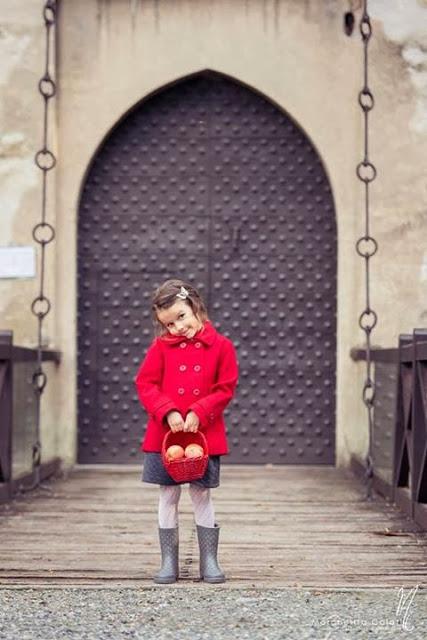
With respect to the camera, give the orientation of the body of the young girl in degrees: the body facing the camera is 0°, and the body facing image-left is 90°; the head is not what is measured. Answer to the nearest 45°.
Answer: approximately 0°

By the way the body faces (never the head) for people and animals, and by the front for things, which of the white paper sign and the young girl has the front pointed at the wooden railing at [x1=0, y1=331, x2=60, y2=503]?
the white paper sign

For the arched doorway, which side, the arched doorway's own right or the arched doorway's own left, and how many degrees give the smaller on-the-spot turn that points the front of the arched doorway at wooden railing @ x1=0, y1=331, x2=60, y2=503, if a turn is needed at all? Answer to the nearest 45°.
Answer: approximately 45° to the arched doorway's own right

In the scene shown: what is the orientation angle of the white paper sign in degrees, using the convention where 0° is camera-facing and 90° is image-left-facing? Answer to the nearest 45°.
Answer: approximately 0°

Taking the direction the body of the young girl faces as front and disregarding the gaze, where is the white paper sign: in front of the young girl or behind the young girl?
behind
